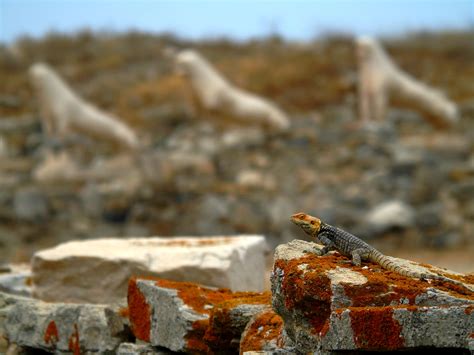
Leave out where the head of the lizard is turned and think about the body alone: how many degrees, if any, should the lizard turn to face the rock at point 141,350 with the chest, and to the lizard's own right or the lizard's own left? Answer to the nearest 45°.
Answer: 0° — it already faces it

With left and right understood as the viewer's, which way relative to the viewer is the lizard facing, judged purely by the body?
facing to the left of the viewer

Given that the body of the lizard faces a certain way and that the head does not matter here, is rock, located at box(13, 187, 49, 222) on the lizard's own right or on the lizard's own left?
on the lizard's own right

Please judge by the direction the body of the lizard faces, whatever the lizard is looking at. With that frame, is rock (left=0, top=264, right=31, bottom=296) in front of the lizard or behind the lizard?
in front

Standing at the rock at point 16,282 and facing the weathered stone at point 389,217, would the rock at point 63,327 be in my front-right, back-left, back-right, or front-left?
back-right

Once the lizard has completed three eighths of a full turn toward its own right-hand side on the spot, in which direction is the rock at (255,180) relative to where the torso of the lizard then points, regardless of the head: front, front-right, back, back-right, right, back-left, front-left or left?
front-left

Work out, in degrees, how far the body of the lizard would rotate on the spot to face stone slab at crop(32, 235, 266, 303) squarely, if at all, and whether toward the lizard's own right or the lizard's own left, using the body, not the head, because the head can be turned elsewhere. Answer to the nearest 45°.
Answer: approximately 45° to the lizard's own right

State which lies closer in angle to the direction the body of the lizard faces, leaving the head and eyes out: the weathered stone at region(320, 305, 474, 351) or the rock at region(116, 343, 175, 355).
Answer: the rock

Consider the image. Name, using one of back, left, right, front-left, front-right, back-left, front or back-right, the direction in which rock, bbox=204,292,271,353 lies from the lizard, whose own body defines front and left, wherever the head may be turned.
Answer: front

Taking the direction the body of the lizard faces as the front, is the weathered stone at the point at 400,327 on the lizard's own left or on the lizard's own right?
on the lizard's own left

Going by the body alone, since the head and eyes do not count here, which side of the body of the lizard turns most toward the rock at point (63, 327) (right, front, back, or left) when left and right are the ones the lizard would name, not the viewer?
front

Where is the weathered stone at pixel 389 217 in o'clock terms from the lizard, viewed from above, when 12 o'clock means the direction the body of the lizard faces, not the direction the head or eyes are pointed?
The weathered stone is roughly at 3 o'clock from the lizard.

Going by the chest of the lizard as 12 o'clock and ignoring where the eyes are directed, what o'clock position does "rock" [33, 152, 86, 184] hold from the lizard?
The rock is roughly at 2 o'clock from the lizard.
